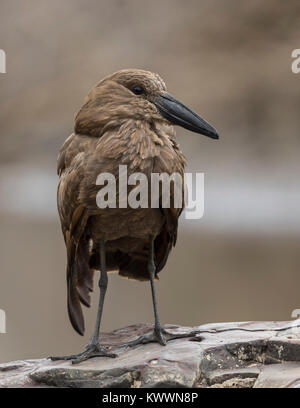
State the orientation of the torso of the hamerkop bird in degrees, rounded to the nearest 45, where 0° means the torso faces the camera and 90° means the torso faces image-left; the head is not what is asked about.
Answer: approximately 315°
